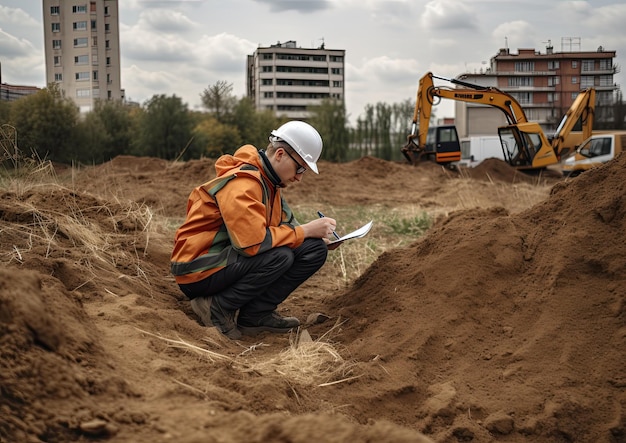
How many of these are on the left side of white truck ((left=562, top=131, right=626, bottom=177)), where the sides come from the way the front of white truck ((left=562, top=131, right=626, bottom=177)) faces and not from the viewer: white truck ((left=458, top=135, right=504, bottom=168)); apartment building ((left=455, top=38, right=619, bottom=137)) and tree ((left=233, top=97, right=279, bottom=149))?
0

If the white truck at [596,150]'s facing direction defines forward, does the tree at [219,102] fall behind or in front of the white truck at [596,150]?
in front

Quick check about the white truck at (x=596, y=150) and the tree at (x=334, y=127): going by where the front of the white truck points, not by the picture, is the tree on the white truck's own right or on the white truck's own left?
on the white truck's own right

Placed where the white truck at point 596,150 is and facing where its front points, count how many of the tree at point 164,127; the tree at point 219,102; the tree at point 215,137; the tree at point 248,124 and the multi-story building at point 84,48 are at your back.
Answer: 0

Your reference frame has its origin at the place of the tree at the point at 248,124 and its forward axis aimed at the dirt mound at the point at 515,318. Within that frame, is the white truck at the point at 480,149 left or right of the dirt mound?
left

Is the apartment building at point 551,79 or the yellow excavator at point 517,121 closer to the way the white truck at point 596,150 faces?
the yellow excavator

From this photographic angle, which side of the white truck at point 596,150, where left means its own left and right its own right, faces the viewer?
left

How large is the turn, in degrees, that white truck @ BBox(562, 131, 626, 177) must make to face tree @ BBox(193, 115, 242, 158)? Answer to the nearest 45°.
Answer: approximately 45° to its right

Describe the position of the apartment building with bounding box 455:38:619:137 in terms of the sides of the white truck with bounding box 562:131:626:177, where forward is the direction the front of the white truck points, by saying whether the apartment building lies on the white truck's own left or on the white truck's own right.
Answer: on the white truck's own right

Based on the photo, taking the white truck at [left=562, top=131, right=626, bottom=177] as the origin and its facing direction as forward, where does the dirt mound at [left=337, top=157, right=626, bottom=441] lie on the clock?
The dirt mound is roughly at 9 o'clock from the white truck.

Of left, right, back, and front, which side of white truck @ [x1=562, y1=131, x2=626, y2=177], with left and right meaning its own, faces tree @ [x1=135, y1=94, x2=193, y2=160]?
front
